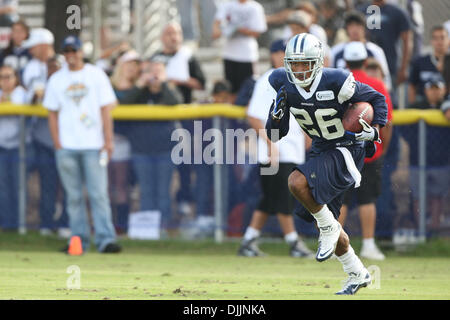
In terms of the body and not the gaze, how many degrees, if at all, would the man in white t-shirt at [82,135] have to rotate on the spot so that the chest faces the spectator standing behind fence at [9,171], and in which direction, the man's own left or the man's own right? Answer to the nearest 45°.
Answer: approximately 135° to the man's own right

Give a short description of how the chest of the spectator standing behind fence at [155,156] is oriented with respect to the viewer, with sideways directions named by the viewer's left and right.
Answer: facing the viewer

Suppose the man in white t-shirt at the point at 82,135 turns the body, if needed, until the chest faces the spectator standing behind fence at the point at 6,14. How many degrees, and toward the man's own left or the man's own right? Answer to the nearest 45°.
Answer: approximately 180°

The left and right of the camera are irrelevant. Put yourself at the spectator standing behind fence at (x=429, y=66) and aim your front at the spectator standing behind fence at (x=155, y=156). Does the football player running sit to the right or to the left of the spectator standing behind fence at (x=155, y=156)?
left

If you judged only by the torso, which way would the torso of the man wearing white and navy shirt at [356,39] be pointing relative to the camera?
toward the camera

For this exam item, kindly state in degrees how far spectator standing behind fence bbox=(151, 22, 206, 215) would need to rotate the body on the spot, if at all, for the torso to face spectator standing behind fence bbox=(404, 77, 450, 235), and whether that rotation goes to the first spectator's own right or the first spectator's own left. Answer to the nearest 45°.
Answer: approximately 90° to the first spectator's own left

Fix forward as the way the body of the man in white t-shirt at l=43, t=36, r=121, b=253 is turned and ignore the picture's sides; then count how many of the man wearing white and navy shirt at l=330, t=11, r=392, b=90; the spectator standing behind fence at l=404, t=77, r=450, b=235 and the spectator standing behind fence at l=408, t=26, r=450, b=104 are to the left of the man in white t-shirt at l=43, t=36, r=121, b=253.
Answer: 3

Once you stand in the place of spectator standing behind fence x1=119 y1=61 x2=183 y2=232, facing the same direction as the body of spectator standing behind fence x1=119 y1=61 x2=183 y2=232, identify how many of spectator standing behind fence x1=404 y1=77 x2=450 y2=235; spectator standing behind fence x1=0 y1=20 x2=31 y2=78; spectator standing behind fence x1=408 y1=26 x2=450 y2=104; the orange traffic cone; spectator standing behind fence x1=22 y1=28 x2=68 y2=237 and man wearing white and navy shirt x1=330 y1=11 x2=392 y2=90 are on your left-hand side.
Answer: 3

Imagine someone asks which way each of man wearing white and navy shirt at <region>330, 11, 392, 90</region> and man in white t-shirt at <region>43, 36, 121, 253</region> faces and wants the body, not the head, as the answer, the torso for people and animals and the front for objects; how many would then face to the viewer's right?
0
